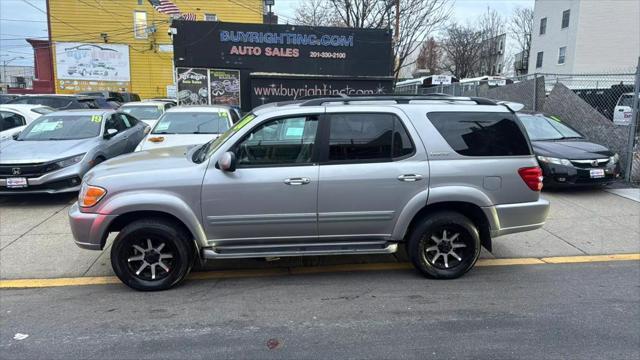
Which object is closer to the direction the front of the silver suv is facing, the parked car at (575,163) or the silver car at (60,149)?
the silver car

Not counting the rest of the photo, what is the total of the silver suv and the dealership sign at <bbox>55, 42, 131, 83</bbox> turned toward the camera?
1

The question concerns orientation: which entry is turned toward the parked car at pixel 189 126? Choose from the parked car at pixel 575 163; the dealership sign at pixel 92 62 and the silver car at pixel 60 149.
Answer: the dealership sign

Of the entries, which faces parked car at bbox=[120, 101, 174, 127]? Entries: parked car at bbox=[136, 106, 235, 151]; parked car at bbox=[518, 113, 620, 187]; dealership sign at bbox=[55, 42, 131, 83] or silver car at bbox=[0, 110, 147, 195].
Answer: the dealership sign

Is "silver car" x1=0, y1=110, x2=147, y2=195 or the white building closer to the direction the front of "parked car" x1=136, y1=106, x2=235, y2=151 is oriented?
the silver car

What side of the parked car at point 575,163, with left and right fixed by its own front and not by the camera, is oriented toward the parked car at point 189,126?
right

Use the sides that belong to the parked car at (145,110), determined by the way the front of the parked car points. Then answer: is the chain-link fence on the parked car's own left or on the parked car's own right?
on the parked car's own left

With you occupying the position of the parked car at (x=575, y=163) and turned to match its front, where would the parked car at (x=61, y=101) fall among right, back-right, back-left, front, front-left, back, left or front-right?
back-right

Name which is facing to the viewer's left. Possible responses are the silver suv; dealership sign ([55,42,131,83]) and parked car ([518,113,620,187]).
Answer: the silver suv

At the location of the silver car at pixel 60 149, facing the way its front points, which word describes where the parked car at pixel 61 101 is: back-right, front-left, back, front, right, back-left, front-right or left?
back-right

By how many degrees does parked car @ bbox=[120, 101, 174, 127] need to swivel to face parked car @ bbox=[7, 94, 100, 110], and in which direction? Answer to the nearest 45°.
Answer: approximately 90° to its right

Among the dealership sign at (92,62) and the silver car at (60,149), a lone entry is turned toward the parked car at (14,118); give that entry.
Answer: the dealership sign

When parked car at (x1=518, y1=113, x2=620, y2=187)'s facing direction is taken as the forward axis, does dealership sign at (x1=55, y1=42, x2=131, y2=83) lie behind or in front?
behind

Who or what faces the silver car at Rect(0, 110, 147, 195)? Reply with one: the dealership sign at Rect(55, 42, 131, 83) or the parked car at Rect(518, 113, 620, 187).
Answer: the dealership sign

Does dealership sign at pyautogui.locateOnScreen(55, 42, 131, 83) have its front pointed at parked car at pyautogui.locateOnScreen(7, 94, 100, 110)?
yes

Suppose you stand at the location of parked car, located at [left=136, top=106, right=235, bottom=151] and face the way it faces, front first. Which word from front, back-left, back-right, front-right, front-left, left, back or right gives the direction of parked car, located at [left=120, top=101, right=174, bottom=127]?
back-right

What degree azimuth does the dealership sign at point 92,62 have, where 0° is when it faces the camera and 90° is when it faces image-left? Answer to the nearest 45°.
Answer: approximately 0°

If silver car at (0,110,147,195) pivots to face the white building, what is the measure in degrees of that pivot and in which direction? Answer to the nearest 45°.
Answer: approximately 135° to its left
